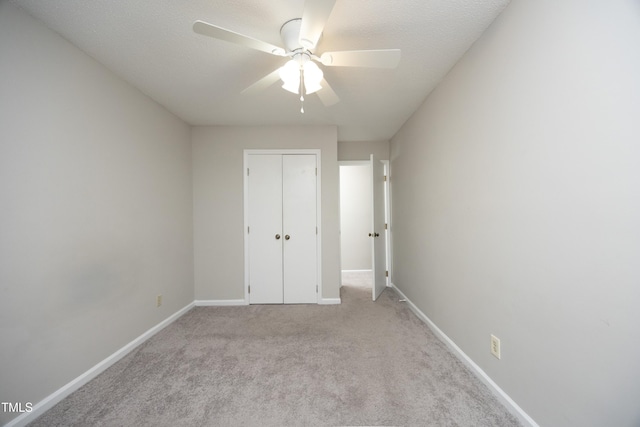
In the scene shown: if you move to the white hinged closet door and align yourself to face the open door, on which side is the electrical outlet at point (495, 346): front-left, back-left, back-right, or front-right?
front-right

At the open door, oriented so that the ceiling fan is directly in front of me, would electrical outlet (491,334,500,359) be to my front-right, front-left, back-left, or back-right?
front-left

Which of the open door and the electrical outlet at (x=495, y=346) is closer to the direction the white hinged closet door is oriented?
the electrical outlet

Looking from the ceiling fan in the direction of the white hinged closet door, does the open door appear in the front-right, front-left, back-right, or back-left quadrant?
front-right

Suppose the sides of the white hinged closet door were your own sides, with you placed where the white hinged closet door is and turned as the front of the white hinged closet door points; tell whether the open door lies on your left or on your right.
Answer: on your left

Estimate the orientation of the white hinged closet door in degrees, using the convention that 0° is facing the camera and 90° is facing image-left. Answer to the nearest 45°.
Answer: approximately 0°

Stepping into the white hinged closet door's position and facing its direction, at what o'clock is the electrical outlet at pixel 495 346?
The electrical outlet is roughly at 11 o'clock from the white hinged closet door.

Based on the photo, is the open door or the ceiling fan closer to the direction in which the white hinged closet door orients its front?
the ceiling fan

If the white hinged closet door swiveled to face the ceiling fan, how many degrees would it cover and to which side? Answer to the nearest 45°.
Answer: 0° — it already faces it
